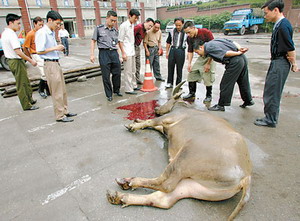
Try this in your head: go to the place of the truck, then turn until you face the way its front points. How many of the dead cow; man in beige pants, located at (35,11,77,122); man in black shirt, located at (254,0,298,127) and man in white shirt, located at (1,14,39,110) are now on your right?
0

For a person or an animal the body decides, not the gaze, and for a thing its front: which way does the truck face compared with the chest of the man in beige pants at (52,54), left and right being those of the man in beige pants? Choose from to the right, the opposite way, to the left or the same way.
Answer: the opposite way

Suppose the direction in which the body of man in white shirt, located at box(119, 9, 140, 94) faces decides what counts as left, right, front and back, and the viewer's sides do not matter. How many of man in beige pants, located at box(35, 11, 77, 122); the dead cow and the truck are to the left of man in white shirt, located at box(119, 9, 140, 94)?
1

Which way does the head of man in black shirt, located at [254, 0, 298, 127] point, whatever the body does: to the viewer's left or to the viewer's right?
to the viewer's left

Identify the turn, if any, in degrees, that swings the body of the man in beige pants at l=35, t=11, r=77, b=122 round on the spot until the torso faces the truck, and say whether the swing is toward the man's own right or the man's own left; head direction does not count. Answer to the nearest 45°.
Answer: approximately 45° to the man's own left

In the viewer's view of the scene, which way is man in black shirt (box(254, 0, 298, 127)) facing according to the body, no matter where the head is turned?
to the viewer's left

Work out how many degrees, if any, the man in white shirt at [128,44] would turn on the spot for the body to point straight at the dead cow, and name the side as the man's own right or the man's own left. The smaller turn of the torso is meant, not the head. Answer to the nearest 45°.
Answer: approximately 45° to the man's own right

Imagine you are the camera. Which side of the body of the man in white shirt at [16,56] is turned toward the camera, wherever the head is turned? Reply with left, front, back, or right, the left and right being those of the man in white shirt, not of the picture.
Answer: right

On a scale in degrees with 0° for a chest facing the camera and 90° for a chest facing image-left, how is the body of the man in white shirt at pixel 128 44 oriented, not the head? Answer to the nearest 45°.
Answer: approximately 315°

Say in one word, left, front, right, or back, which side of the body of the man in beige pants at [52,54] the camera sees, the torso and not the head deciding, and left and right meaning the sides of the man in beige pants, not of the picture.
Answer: right

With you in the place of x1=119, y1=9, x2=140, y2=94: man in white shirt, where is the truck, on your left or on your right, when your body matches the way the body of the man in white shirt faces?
on your left

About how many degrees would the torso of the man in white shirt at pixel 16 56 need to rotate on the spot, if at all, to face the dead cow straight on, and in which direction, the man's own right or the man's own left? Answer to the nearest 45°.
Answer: approximately 90° to the man's own right

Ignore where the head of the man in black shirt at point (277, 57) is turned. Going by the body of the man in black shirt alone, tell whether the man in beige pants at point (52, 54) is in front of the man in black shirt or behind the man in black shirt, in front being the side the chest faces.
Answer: in front

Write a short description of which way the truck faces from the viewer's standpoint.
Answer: facing the viewer and to the left of the viewer

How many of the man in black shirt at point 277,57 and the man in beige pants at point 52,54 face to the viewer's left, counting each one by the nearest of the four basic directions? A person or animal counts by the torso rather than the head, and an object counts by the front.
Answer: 1

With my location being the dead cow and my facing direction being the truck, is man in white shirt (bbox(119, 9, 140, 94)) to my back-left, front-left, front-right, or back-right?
front-left

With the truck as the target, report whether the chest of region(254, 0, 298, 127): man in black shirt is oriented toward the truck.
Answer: no
